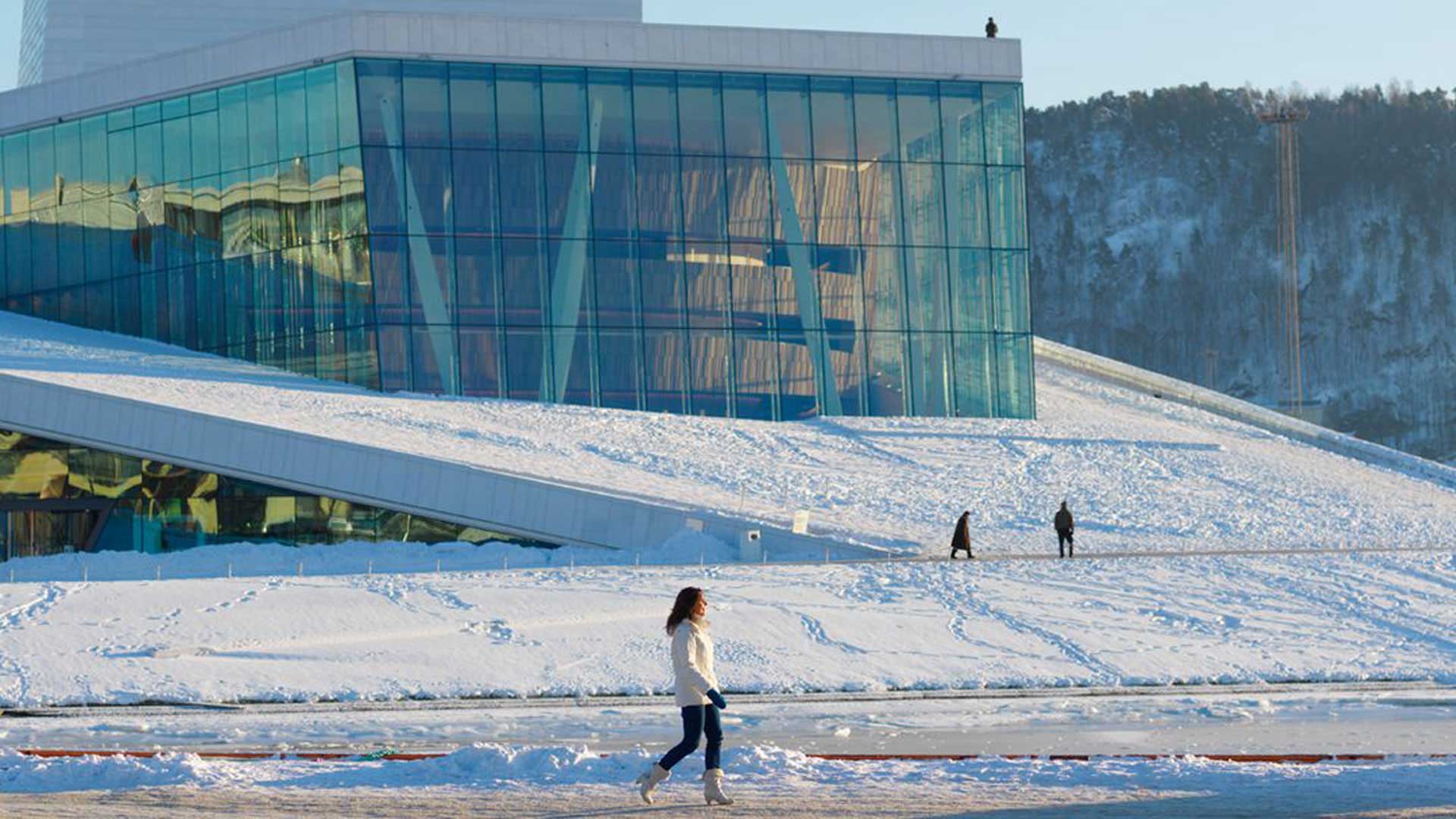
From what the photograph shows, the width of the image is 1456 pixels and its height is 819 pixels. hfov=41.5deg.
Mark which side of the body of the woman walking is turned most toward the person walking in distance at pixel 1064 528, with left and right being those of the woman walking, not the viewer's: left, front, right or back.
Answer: left

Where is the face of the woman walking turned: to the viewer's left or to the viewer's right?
to the viewer's right

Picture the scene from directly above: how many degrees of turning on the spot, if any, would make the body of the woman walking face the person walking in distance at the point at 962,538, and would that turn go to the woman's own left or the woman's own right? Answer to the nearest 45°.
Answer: approximately 90° to the woman's own left

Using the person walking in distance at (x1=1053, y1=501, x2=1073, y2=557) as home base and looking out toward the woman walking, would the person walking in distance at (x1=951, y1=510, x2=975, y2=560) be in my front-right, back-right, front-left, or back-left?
front-right

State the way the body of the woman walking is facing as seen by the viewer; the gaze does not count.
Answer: to the viewer's right
